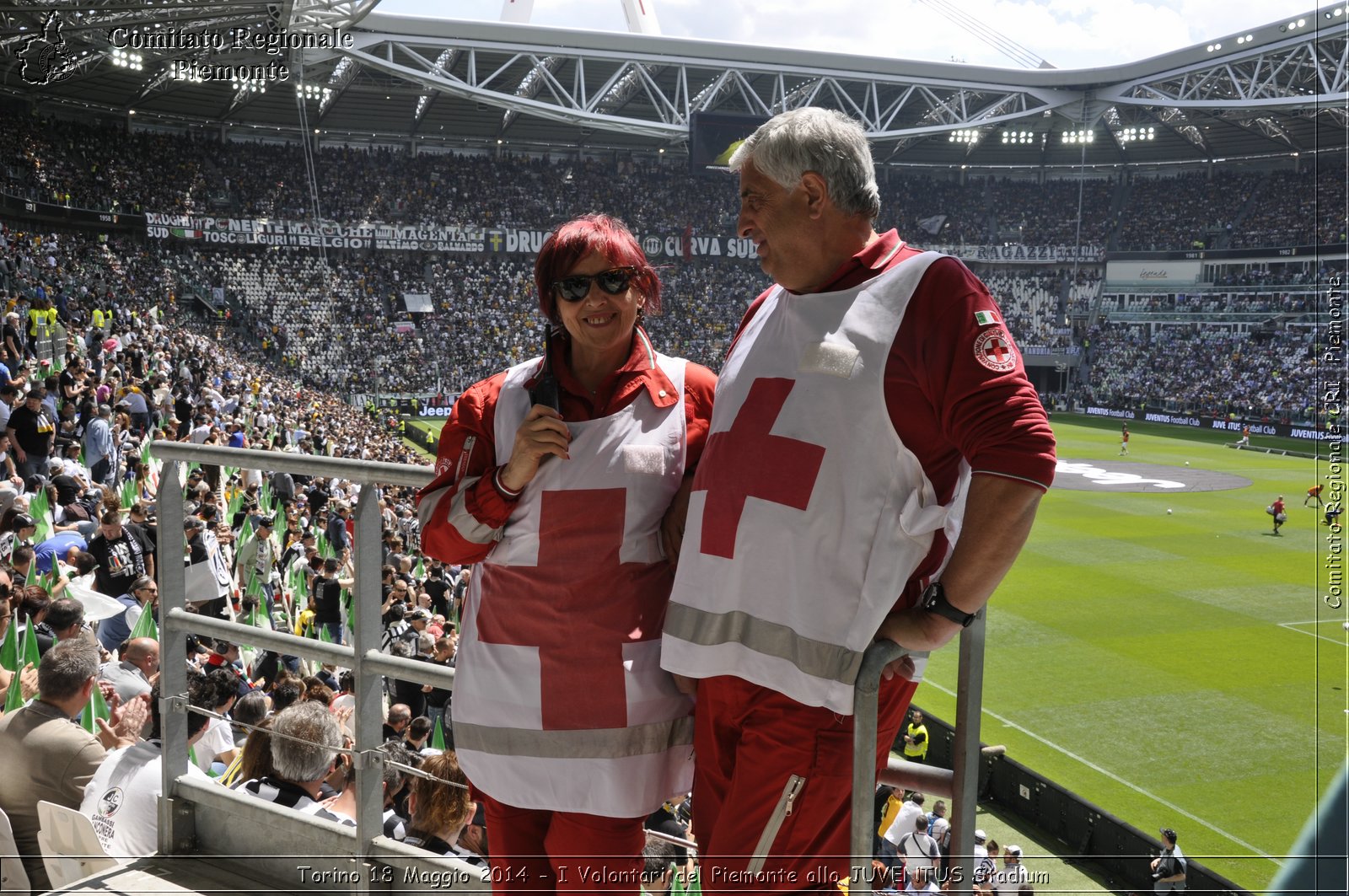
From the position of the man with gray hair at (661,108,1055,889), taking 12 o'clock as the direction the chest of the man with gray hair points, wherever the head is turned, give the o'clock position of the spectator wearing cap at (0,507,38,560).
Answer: The spectator wearing cap is roughly at 3 o'clock from the man with gray hair.

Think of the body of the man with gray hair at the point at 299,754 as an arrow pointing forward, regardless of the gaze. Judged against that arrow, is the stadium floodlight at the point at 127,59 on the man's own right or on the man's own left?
on the man's own left

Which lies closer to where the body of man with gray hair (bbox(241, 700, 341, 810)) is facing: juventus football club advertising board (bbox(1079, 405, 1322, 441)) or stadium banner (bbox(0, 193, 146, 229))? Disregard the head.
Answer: the juventus football club advertising board

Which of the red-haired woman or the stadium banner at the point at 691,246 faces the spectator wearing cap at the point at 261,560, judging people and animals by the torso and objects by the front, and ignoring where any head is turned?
the stadium banner

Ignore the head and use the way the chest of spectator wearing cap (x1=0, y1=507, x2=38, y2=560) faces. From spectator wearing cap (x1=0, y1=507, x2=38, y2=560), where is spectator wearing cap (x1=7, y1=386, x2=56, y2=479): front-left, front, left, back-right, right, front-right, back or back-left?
left

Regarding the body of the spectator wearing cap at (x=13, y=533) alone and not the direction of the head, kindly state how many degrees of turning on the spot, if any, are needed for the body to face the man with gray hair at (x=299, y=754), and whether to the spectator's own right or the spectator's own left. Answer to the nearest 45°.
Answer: approximately 90° to the spectator's own right

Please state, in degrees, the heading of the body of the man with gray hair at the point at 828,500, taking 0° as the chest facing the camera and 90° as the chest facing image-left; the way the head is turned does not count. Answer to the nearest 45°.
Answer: approximately 45°

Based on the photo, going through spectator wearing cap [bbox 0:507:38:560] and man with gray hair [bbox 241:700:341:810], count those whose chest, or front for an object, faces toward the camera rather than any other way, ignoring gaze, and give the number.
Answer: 0

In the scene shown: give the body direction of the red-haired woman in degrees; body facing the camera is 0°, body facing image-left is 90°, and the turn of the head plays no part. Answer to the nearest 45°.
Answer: approximately 0°

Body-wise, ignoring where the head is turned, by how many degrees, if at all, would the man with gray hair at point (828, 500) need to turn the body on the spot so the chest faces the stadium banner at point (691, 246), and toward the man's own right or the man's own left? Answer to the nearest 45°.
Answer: approximately 135° to the man's own right

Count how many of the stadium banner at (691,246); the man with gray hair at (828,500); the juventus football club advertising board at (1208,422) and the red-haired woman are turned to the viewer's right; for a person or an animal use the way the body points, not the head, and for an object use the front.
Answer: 0

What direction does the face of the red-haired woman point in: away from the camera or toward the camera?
toward the camera

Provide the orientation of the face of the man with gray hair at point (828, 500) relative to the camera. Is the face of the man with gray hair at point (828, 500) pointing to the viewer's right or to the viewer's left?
to the viewer's left

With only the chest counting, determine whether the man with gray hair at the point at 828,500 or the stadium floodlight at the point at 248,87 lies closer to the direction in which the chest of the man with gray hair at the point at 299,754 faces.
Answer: the stadium floodlight
